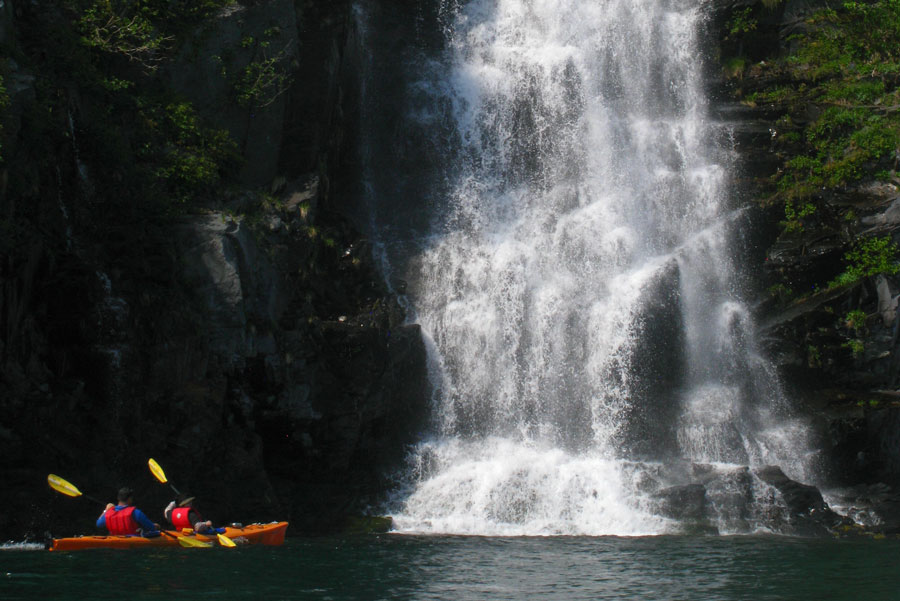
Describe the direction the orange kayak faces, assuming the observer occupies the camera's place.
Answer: facing to the right of the viewer
